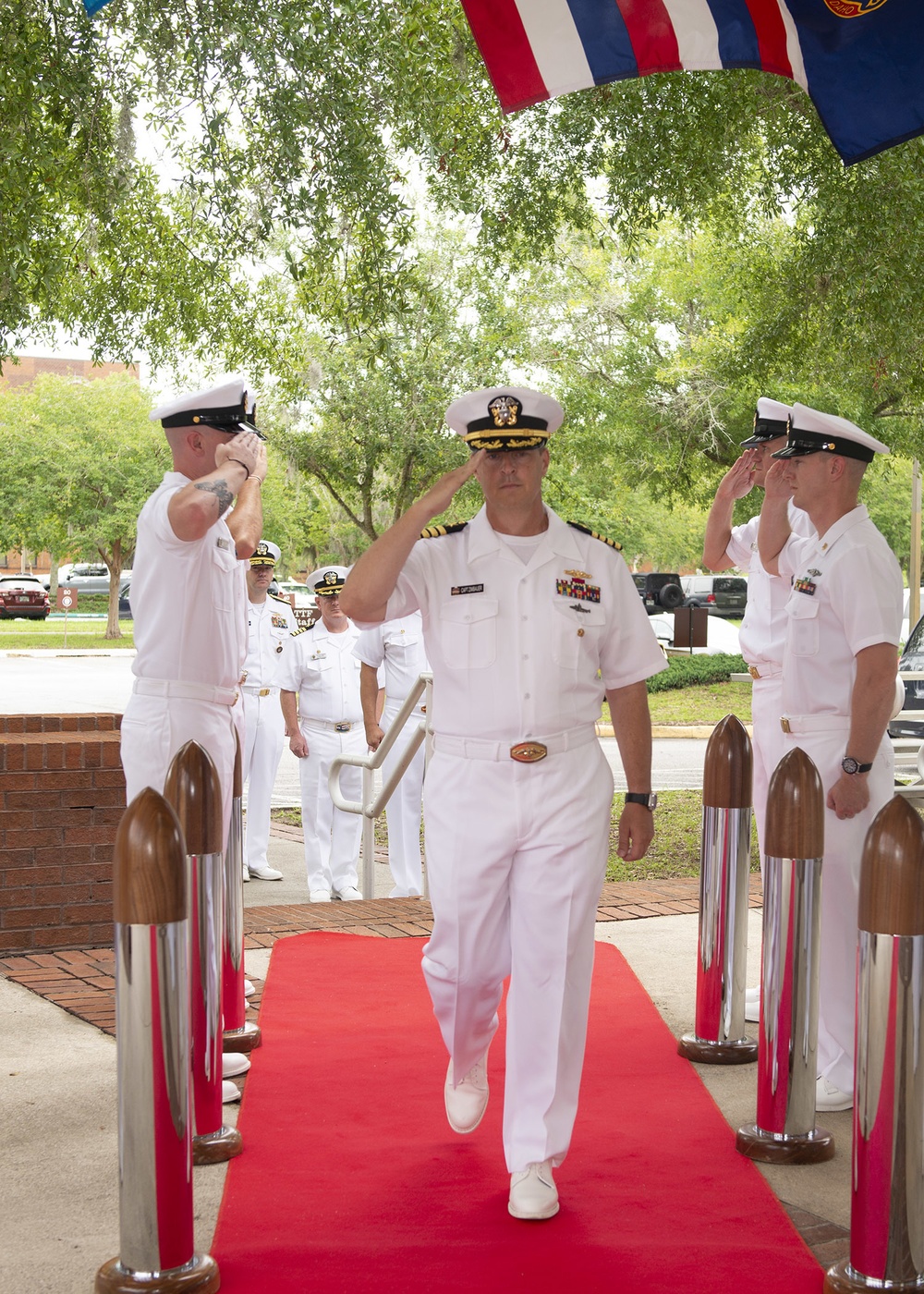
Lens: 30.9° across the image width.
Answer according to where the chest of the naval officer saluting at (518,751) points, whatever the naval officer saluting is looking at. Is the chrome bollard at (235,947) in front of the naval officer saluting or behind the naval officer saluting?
behind

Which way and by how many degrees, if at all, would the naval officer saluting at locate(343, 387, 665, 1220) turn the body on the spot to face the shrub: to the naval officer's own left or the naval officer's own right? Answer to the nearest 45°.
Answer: approximately 180°

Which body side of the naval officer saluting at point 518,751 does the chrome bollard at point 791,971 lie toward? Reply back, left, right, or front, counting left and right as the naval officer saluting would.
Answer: left

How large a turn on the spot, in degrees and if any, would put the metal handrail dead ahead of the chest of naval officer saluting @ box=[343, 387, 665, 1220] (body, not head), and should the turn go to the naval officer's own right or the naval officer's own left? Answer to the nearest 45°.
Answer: approximately 180°

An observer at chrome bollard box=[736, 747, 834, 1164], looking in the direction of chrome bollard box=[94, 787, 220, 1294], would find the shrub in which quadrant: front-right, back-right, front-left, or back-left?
back-right

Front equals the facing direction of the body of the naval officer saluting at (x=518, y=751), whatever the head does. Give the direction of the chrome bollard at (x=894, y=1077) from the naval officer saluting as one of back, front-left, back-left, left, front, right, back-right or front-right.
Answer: front-left

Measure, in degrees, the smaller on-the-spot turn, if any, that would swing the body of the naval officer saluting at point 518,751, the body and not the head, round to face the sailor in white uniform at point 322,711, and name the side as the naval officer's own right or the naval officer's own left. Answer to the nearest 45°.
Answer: approximately 180°

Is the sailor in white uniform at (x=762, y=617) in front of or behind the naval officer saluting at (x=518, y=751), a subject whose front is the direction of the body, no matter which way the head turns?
behind

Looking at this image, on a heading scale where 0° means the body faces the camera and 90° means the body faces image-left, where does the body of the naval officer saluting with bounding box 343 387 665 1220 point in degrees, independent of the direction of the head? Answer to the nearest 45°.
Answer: approximately 0°

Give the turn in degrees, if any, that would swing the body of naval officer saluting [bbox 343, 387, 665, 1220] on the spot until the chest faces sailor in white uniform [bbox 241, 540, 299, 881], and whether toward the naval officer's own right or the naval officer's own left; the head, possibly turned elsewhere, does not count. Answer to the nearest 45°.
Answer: approximately 180°

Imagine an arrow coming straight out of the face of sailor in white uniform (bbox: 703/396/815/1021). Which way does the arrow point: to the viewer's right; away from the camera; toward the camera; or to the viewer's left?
to the viewer's left

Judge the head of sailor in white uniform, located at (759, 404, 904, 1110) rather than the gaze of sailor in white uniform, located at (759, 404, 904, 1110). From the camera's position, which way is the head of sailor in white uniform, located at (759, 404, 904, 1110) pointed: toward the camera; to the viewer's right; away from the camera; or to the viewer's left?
to the viewer's left

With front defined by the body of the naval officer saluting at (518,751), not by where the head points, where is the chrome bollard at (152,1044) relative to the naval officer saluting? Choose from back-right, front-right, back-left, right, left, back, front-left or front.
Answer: front-right

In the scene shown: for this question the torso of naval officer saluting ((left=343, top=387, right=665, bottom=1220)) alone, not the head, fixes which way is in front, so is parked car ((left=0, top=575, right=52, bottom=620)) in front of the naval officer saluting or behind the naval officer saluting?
behind

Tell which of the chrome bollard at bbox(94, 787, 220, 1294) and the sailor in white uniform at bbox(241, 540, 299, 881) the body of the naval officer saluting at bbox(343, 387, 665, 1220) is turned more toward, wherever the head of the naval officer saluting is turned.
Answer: the chrome bollard
